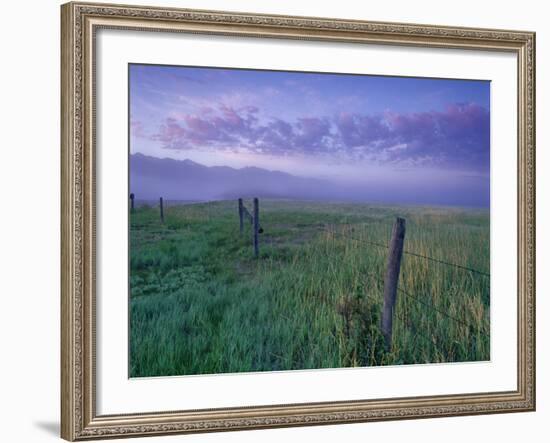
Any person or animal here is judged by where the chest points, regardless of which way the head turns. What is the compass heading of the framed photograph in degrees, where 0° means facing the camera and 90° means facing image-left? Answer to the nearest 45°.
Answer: approximately 315°
